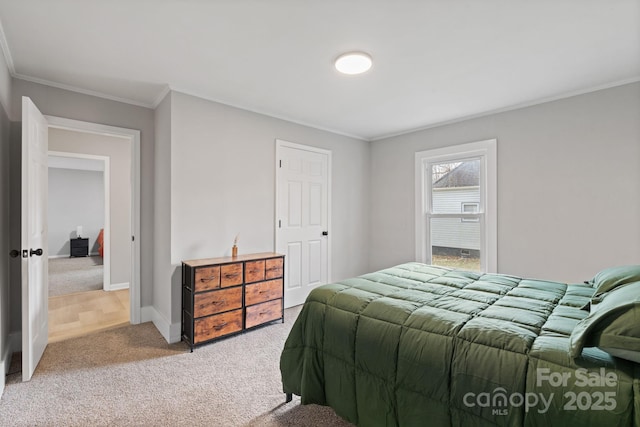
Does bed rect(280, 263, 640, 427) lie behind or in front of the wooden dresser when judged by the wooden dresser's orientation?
in front

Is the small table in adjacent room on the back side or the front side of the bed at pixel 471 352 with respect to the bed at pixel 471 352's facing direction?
on the front side

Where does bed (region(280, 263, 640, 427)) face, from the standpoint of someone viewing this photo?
facing away from the viewer and to the left of the viewer

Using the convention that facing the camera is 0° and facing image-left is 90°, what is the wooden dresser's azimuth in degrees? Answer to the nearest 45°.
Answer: approximately 315°

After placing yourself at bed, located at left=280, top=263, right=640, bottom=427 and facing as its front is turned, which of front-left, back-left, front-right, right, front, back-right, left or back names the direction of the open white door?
front-left

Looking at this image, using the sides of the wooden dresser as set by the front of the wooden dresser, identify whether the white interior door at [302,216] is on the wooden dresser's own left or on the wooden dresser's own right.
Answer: on the wooden dresser's own left

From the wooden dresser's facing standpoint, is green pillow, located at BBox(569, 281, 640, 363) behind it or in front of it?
in front
